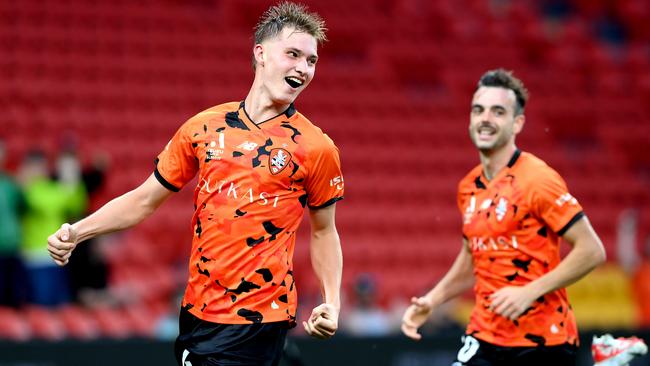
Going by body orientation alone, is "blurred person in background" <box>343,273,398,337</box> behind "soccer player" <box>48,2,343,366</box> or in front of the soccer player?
behind

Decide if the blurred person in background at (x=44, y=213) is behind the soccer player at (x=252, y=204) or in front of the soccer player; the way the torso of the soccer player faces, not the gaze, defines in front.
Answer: behind

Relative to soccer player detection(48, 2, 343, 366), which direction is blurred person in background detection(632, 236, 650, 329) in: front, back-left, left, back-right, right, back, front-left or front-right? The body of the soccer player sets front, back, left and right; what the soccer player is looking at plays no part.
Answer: back-left

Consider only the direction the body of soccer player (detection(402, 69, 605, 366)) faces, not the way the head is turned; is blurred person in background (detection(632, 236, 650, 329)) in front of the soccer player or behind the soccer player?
behind

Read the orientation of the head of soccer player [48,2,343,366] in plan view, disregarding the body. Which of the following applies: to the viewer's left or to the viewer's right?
to the viewer's right

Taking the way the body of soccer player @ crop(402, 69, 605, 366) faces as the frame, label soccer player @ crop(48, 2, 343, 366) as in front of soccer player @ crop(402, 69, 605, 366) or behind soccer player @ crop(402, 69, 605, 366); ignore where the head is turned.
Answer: in front

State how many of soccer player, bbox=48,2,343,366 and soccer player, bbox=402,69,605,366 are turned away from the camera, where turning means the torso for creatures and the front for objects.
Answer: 0

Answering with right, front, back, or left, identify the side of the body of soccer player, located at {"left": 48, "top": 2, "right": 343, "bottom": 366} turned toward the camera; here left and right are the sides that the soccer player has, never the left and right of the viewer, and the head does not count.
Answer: front
